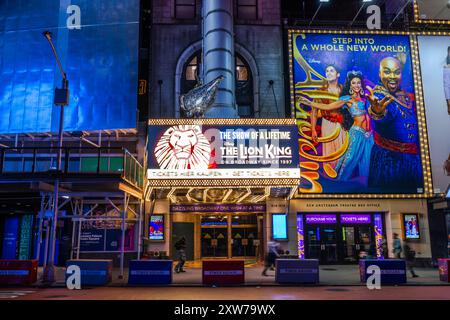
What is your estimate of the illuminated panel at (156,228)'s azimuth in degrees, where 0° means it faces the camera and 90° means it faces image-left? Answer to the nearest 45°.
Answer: approximately 0°

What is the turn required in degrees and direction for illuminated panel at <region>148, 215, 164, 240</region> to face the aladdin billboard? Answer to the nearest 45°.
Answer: approximately 90° to its left

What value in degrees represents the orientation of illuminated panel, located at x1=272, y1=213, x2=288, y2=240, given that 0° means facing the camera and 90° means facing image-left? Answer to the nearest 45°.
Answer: approximately 0°

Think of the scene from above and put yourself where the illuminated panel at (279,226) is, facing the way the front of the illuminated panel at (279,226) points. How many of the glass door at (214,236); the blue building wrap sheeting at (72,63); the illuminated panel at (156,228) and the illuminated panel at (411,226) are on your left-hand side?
1

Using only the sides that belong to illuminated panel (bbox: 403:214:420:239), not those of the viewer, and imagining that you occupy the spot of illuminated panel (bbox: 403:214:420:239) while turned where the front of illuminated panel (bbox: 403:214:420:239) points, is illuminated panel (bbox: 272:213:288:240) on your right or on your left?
on your right

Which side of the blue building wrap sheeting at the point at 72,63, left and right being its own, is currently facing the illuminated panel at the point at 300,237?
left

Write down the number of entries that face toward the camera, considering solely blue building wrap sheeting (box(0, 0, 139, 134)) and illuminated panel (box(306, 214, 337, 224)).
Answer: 2

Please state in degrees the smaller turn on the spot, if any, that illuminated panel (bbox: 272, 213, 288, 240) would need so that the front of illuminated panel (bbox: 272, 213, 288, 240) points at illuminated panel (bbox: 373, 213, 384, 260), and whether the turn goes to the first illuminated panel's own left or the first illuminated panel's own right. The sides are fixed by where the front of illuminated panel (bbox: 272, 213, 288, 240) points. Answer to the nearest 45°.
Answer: approximately 90° to the first illuminated panel's own left
